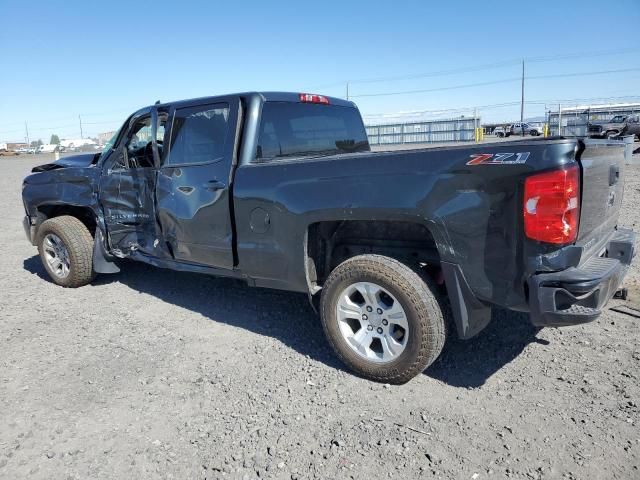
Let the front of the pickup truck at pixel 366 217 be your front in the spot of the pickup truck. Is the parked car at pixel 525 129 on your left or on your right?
on your right

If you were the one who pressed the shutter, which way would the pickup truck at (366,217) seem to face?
facing away from the viewer and to the left of the viewer

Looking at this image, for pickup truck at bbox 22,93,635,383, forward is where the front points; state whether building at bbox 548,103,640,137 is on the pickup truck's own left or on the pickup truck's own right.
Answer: on the pickup truck's own right

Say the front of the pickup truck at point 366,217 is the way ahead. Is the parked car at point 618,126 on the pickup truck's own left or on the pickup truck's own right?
on the pickup truck's own right
